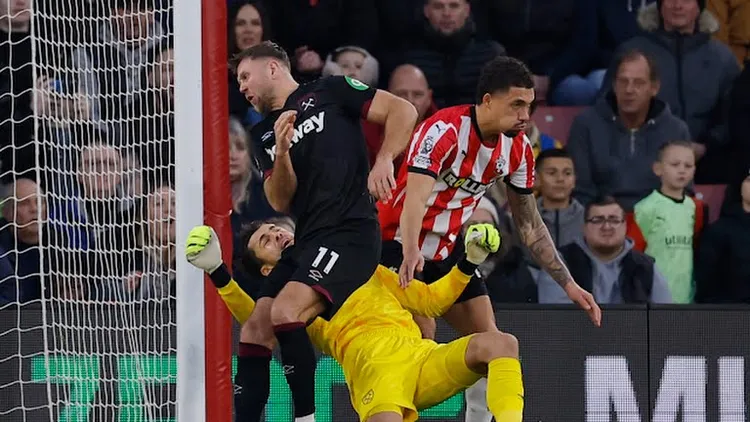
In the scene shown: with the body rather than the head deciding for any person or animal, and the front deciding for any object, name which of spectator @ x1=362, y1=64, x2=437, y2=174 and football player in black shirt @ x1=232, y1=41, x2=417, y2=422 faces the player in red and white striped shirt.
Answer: the spectator

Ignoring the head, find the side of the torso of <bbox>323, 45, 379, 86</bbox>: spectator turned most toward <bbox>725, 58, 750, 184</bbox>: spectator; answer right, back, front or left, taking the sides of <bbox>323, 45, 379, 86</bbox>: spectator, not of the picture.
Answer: left

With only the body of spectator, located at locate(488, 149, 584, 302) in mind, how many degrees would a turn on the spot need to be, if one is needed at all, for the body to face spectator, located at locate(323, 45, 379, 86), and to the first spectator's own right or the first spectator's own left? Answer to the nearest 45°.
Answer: approximately 90° to the first spectator's own right

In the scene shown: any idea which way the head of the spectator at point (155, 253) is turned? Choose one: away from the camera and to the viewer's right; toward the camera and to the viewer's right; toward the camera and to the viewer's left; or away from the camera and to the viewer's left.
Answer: toward the camera and to the viewer's right

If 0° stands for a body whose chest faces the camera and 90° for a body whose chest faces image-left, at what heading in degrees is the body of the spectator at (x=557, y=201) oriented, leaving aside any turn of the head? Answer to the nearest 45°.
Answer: approximately 0°

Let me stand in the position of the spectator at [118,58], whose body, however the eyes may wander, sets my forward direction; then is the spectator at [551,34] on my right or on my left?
on my left

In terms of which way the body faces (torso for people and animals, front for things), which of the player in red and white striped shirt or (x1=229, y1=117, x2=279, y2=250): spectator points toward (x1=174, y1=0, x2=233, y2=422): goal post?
the spectator
